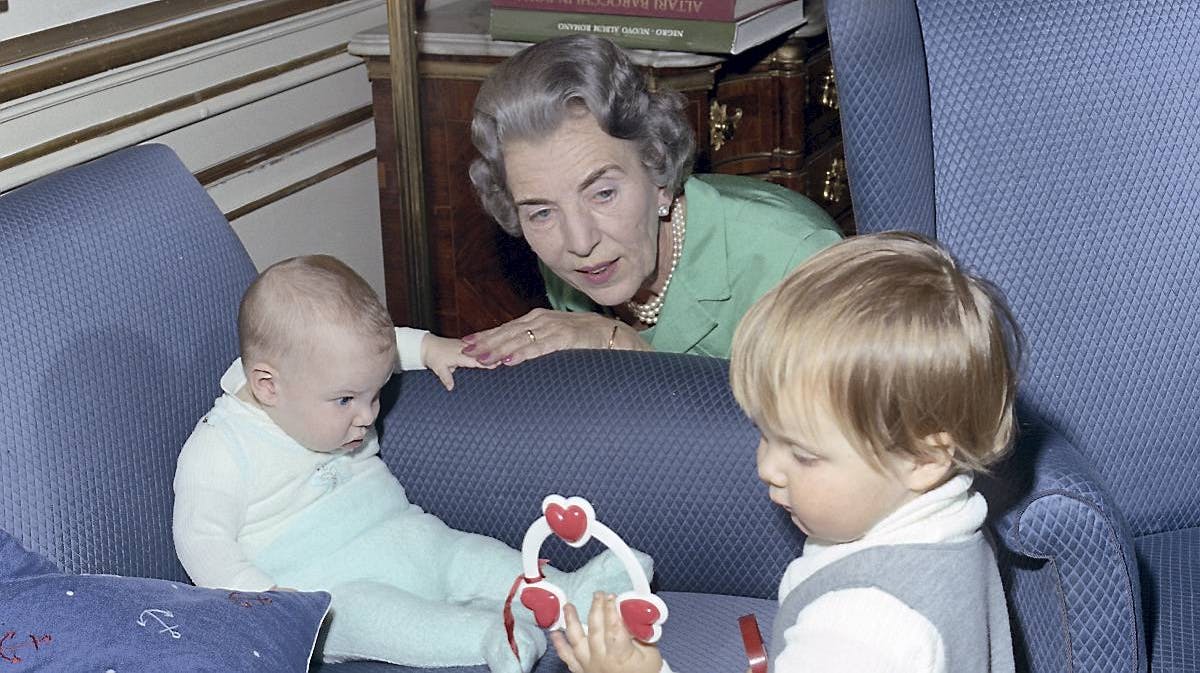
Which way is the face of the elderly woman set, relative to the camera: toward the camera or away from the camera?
toward the camera

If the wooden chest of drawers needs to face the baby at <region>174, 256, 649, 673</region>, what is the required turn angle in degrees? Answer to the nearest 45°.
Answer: approximately 45° to its right

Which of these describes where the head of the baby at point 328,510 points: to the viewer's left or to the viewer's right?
to the viewer's right

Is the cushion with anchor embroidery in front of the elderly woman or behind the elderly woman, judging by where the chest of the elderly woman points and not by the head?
in front

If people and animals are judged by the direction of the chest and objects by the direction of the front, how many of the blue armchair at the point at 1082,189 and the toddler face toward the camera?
1

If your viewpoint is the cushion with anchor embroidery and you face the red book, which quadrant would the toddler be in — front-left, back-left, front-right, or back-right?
front-right

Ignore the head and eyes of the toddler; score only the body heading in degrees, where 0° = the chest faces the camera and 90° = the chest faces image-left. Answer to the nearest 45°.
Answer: approximately 90°

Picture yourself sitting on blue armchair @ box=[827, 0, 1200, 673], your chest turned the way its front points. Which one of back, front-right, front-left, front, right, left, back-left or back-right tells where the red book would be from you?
back-right

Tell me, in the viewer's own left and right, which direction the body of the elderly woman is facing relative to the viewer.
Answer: facing the viewer and to the left of the viewer

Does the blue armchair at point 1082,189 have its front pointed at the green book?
no

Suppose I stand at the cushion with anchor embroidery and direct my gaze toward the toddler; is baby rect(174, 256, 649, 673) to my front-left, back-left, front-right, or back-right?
front-left

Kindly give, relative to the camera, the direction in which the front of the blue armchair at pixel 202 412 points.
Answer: facing the viewer and to the right of the viewer

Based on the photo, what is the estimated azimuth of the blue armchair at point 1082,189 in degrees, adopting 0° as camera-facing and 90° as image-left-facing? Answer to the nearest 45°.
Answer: approximately 0°
